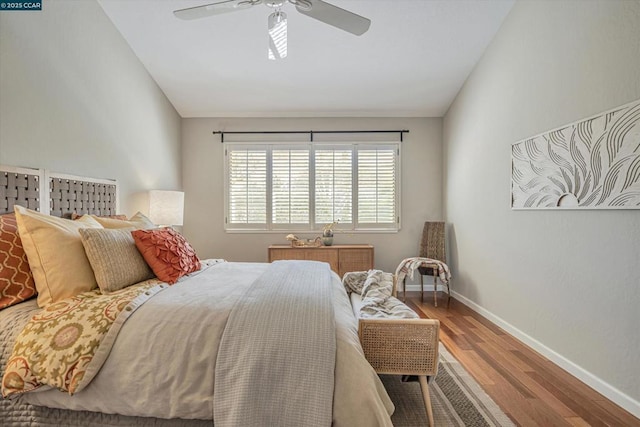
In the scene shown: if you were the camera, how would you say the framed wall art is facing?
facing the viewer and to the left of the viewer

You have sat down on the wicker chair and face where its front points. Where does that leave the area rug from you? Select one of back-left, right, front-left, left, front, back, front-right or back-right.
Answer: front-left

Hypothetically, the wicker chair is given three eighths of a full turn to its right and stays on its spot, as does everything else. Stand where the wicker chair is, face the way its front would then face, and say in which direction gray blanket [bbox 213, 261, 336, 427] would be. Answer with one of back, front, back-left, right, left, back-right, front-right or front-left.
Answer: back

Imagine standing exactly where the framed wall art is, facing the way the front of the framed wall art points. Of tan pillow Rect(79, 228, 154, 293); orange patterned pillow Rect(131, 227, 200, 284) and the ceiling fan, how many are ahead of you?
3

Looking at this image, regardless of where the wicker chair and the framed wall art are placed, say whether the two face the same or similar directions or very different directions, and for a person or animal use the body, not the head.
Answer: same or similar directions

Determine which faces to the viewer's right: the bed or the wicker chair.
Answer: the bed

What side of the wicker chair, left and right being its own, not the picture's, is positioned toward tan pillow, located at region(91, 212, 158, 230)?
front

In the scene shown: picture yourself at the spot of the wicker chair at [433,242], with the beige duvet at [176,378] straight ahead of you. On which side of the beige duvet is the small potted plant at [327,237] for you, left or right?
right

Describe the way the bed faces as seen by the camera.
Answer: facing to the right of the viewer

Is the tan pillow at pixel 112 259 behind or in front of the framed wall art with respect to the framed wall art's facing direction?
in front

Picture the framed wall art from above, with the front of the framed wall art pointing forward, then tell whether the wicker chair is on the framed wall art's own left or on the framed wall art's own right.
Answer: on the framed wall art's own right

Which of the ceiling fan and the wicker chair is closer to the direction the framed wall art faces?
the ceiling fan

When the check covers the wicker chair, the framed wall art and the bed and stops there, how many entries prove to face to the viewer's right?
1

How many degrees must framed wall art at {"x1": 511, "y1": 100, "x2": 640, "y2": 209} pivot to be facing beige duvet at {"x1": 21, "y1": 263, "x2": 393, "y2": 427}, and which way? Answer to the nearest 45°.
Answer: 0° — it already faces it

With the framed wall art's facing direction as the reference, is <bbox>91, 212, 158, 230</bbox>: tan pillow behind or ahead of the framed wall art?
ahead

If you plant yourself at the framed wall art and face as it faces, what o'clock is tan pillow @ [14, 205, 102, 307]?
The tan pillow is roughly at 12 o'clock from the framed wall art.
